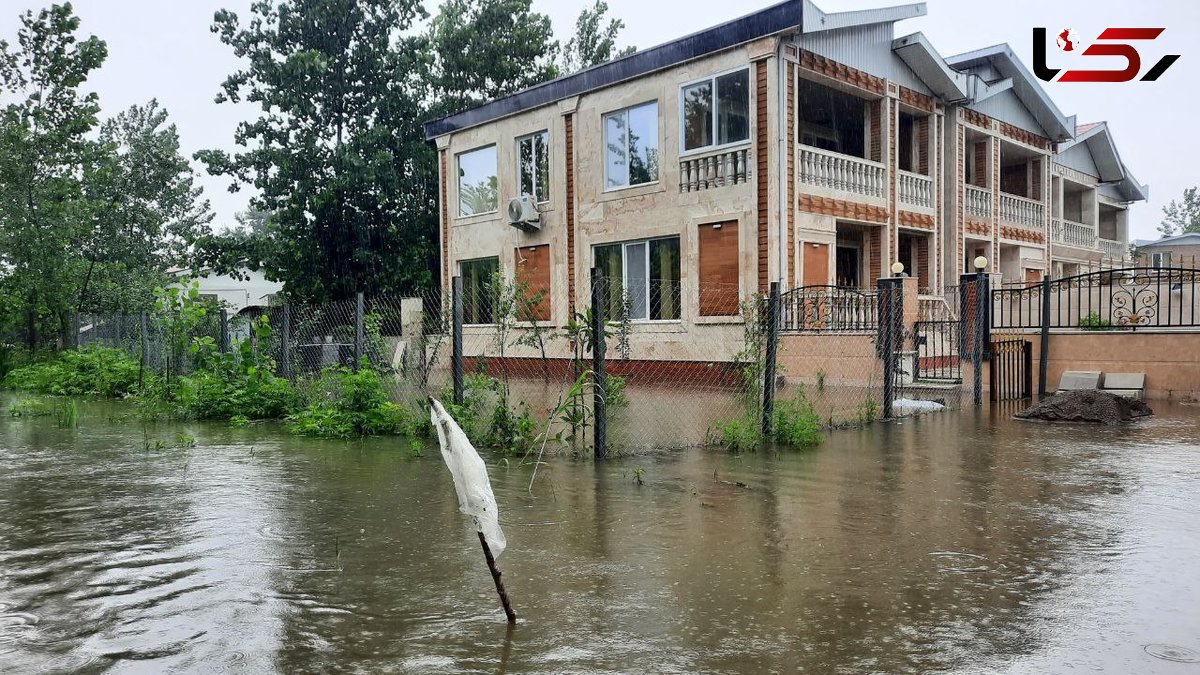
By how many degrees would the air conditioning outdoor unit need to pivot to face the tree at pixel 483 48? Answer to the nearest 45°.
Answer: approximately 135° to its right

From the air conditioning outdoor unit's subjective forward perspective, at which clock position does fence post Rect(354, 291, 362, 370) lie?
The fence post is roughly at 11 o'clock from the air conditioning outdoor unit.

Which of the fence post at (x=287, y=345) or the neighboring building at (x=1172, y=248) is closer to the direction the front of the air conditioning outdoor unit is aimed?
the fence post

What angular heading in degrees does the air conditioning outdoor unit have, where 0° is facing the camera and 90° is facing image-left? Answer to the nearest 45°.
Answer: approximately 45°

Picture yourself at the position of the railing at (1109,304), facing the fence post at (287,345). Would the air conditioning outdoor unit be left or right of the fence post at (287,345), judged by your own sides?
right
